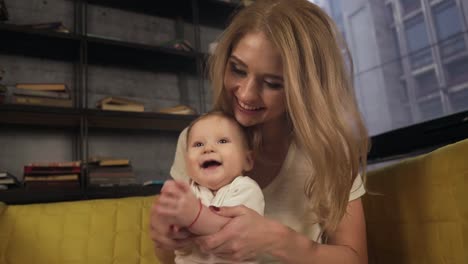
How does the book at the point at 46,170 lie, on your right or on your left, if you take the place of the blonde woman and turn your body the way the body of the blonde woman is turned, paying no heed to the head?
on your right

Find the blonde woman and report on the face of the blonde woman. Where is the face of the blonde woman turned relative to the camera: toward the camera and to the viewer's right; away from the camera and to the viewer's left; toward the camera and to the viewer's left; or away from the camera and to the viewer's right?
toward the camera and to the viewer's left

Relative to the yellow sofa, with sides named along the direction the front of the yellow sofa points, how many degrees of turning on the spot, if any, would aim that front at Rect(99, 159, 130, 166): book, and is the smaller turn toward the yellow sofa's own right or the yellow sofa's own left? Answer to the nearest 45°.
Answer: approximately 135° to the yellow sofa's own right

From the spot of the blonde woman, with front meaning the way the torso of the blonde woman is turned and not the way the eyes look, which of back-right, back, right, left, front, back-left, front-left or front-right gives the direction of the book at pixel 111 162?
right

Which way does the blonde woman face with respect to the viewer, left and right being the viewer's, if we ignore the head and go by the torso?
facing the viewer and to the left of the viewer

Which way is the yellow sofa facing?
toward the camera

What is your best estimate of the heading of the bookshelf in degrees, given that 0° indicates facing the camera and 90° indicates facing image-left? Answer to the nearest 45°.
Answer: approximately 315°

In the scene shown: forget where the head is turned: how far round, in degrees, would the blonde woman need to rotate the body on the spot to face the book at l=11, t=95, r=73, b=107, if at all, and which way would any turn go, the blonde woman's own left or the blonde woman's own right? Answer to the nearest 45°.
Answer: approximately 90° to the blonde woman's own right

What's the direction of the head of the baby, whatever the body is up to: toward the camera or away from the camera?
toward the camera

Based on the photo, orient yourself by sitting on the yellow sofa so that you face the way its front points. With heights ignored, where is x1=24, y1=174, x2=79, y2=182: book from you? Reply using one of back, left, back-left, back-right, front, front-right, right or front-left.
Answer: back-right

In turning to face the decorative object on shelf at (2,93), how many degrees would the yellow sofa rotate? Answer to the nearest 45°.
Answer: approximately 135° to its right

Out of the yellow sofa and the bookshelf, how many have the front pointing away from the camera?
0

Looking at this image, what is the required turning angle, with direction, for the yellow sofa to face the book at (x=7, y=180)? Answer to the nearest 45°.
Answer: approximately 135° to its right
